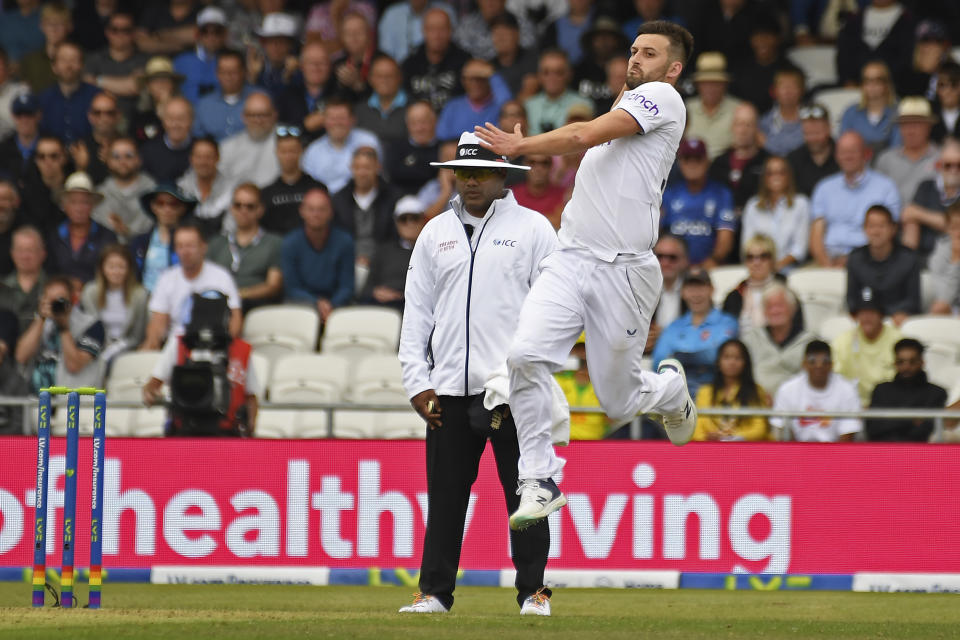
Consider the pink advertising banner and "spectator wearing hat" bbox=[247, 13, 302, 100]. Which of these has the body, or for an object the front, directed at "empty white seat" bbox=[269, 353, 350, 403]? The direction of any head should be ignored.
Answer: the spectator wearing hat

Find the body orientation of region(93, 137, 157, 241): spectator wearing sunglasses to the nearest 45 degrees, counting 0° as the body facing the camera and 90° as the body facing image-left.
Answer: approximately 0°

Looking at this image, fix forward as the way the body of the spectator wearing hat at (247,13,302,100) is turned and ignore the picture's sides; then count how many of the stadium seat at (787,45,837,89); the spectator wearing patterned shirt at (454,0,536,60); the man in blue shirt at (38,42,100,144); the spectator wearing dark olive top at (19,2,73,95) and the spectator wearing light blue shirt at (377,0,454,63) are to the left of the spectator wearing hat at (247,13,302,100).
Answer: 3

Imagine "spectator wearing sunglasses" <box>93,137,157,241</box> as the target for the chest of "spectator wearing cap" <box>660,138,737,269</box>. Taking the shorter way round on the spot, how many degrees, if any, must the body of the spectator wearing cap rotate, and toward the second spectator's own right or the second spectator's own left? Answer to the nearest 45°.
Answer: approximately 90° to the second spectator's own right

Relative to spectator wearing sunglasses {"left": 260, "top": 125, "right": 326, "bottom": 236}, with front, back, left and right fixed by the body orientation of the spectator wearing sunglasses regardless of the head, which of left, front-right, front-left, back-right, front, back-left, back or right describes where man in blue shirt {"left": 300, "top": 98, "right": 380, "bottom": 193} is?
back-left

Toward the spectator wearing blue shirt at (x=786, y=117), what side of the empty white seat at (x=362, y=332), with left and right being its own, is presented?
left
